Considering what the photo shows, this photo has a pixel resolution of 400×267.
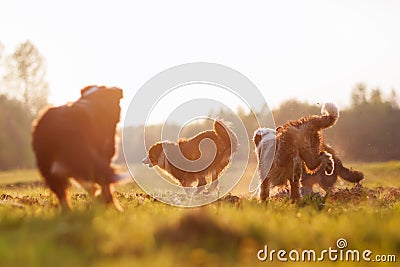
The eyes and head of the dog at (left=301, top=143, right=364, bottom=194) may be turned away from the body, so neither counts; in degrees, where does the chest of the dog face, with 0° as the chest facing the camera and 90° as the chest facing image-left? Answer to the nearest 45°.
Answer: approximately 90°

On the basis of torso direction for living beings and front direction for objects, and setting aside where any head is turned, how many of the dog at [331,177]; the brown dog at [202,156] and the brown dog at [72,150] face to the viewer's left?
2

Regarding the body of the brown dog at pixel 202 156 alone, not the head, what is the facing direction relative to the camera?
to the viewer's left

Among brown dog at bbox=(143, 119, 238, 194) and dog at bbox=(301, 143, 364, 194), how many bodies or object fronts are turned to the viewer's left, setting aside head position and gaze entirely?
2

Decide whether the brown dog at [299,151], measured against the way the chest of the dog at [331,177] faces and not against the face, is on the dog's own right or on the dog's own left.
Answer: on the dog's own left

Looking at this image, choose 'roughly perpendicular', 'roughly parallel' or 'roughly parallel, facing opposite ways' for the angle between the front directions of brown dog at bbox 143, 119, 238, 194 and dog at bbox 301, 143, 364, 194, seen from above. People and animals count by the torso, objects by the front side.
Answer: roughly parallel

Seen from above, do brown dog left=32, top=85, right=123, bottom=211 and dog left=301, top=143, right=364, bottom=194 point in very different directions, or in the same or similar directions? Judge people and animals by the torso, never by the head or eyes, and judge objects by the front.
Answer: very different directions

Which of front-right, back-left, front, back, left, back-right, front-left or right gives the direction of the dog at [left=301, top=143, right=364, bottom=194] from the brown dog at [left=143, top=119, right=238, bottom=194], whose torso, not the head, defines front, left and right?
back

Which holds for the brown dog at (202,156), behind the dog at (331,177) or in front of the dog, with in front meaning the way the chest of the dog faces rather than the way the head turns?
in front
